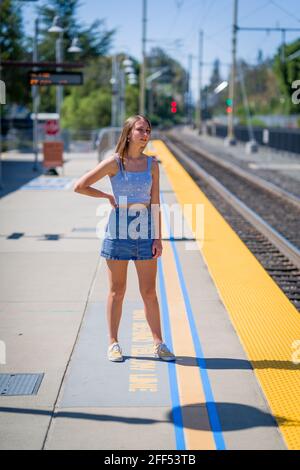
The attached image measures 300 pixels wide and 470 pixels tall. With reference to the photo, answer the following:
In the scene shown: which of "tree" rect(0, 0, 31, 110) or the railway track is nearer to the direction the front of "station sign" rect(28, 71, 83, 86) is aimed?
the railway track

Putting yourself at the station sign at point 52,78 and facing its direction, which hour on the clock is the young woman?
The young woman is roughly at 12 o'clock from the station sign.

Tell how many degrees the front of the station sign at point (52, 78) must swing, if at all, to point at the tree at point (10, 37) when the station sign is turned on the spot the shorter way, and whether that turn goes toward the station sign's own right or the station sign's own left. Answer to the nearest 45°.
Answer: approximately 180°

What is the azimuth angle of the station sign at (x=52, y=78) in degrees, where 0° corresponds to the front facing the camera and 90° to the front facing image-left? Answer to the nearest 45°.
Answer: approximately 0°

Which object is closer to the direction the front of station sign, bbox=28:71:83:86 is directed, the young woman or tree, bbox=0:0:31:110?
the young woman
